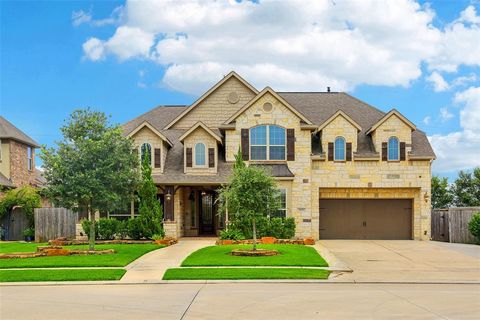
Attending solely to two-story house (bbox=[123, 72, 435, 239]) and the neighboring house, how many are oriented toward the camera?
2

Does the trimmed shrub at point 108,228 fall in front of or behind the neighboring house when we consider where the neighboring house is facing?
in front

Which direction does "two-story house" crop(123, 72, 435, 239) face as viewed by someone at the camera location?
facing the viewer

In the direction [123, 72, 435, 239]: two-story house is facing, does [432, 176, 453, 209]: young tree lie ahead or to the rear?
to the rear

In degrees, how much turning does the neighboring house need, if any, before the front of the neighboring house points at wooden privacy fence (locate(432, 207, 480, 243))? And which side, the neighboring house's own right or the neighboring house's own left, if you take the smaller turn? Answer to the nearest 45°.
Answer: approximately 45° to the neighboring house's own left

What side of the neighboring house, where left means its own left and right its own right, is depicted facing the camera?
front

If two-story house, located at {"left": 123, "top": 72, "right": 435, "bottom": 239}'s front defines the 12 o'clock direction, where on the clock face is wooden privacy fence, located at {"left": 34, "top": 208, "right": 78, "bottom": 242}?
The wooden privacy fence is roughly at 3 o'clock from the two-story house.

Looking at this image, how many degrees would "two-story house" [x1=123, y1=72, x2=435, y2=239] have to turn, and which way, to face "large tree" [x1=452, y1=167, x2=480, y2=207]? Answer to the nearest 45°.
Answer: approximately 135° to its left

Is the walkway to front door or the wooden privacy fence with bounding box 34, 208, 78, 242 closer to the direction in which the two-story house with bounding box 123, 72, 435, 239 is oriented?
the walkway to front door
